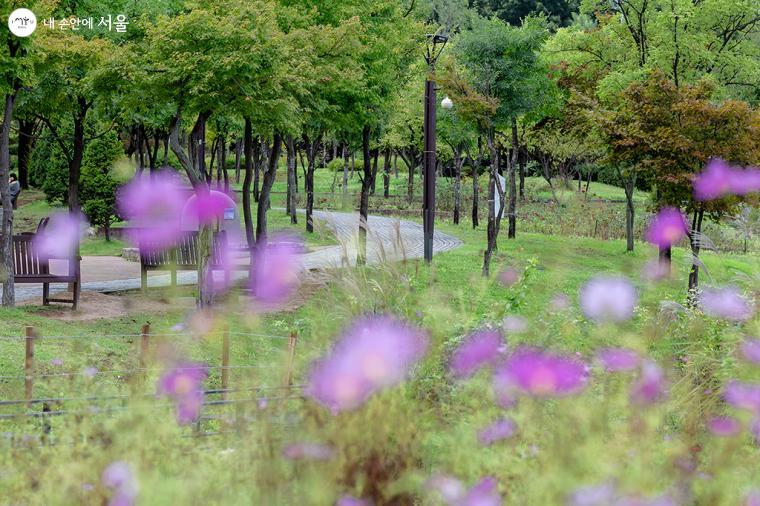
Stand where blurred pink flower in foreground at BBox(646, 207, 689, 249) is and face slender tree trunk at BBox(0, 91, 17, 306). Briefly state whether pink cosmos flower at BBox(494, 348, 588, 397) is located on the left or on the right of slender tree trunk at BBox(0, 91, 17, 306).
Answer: left

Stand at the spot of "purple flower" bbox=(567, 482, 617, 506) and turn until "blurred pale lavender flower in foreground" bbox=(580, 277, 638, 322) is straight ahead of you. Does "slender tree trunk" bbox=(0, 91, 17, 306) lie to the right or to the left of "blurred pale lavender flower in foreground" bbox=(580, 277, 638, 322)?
left
